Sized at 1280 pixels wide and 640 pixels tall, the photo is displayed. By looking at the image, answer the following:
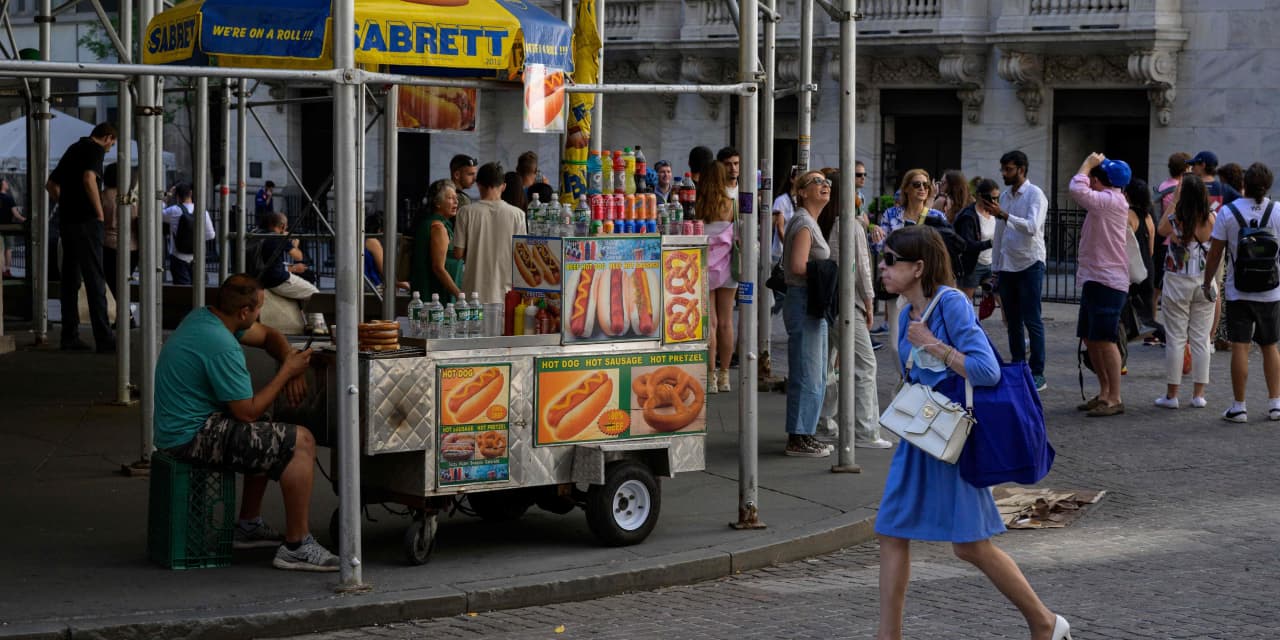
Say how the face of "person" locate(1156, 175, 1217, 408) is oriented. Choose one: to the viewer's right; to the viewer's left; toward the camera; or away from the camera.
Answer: away from the camera

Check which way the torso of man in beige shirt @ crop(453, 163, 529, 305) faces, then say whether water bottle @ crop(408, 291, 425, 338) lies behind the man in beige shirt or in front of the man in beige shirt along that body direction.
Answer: behind

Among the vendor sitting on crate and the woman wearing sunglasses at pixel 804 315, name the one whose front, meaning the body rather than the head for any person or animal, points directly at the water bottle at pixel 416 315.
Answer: the vendor sitting on crate

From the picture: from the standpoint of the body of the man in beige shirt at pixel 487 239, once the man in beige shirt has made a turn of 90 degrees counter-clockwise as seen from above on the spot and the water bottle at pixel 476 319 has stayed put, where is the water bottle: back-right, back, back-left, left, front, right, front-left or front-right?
left

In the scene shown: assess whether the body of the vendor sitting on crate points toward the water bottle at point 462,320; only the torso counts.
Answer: yes

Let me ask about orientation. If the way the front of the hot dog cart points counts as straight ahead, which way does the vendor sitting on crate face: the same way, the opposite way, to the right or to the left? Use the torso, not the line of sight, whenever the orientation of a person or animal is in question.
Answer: to the left

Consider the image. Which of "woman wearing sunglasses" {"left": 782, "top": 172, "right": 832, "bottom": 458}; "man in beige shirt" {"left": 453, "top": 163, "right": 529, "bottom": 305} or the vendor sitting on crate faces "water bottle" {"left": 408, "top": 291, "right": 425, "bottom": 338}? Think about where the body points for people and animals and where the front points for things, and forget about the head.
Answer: the vendor sitting on crate

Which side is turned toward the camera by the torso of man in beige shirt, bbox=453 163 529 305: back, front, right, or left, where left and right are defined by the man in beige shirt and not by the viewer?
back

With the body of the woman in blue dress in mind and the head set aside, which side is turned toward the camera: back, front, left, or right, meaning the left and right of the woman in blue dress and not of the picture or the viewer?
left

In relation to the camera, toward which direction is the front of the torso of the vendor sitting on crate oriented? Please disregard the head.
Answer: to the viewer's right

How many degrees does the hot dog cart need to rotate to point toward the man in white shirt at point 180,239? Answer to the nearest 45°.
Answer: approximately 180°
